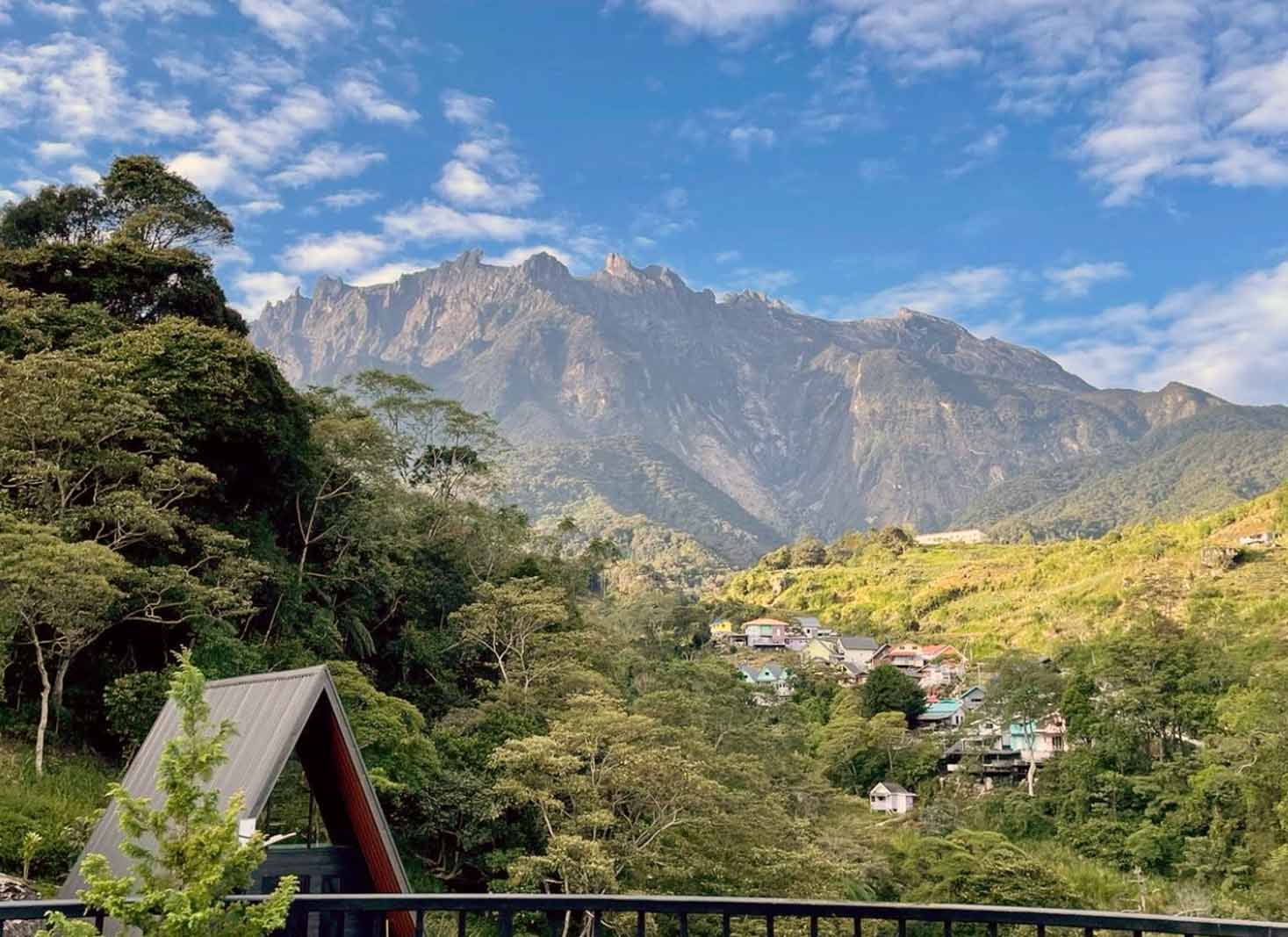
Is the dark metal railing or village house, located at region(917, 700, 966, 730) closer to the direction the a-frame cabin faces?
the dark metal railing

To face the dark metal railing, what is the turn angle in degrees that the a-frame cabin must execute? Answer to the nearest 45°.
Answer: approximately 45° to its right

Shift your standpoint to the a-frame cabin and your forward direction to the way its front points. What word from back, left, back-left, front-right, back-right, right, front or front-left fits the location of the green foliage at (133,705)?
back-left

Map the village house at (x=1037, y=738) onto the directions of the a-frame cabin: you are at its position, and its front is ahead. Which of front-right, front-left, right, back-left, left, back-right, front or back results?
left

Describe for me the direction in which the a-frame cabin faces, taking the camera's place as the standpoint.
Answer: facing the viewer and to the right of the viewer

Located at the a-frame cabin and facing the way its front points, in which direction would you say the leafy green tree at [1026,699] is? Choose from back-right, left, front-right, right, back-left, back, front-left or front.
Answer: left

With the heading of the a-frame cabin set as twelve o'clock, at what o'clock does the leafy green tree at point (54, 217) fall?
The leafy green tree is roughly at 7 o'clock from the a-frame cabin.

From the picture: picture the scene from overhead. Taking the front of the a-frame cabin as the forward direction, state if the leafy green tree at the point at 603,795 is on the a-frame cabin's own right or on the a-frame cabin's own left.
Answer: on the a-frame cabin's own left

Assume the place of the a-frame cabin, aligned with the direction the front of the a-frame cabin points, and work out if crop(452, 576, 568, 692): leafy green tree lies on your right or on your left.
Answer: on your left

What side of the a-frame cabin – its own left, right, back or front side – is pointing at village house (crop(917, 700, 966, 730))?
left
